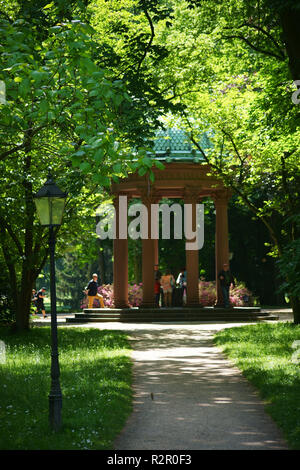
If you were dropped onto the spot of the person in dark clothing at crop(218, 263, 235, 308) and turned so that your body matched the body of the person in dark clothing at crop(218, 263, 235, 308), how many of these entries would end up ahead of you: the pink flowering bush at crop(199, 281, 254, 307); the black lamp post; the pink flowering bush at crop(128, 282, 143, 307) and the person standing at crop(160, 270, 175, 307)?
1

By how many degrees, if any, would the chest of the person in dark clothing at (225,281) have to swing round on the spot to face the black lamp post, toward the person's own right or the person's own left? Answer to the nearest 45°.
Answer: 0° — they already face it

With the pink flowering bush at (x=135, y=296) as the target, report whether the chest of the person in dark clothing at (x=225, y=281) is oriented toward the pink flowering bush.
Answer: no

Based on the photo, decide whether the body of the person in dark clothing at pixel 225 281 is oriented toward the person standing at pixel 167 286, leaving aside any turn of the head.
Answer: no

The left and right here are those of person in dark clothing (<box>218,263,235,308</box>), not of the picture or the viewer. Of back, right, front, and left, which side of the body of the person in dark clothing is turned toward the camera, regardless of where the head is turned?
front

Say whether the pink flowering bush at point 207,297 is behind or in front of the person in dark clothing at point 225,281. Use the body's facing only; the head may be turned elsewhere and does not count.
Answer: behind
